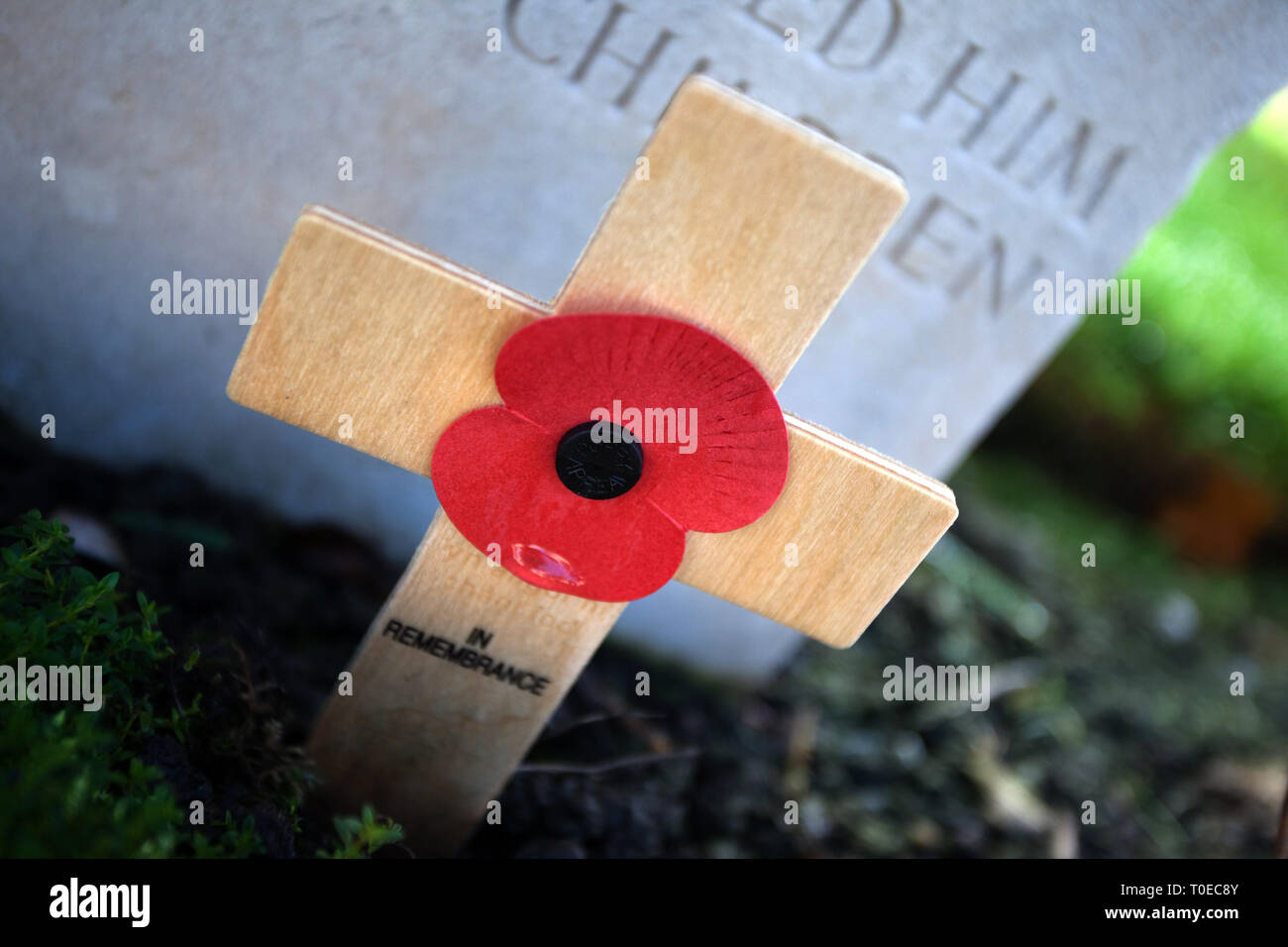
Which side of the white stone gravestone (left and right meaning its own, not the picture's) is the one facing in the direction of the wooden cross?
front

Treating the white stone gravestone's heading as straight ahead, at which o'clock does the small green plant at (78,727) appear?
The small green plant is roughly at 12 o'clock from the white stone gravestone.

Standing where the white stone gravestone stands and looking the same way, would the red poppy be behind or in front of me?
in front

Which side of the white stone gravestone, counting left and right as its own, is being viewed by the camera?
front
